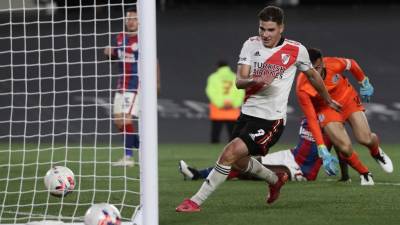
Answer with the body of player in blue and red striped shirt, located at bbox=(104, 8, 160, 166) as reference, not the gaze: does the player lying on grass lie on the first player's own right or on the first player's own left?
on the first player's own left

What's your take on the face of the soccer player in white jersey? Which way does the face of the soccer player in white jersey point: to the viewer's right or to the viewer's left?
to the viewer's left

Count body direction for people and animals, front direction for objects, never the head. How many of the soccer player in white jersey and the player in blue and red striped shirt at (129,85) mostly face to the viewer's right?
0

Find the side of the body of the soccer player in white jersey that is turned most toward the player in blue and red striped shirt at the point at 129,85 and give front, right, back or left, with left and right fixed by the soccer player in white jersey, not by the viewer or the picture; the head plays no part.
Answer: right

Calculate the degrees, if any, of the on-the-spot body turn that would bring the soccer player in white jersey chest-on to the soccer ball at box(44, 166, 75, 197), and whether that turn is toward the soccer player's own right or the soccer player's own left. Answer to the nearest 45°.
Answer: approximately 45° to the soccer player's own right

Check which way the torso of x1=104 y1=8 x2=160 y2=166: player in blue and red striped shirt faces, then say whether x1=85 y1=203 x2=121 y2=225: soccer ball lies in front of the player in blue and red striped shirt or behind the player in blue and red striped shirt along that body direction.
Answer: in front

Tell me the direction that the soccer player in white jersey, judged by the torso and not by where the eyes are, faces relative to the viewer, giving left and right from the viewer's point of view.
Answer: facing the viewer and to the left of the viewer

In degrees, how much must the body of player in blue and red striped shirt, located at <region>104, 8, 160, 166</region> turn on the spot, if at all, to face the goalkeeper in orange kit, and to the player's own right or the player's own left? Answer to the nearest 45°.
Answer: approximately 90° to the player's own left
